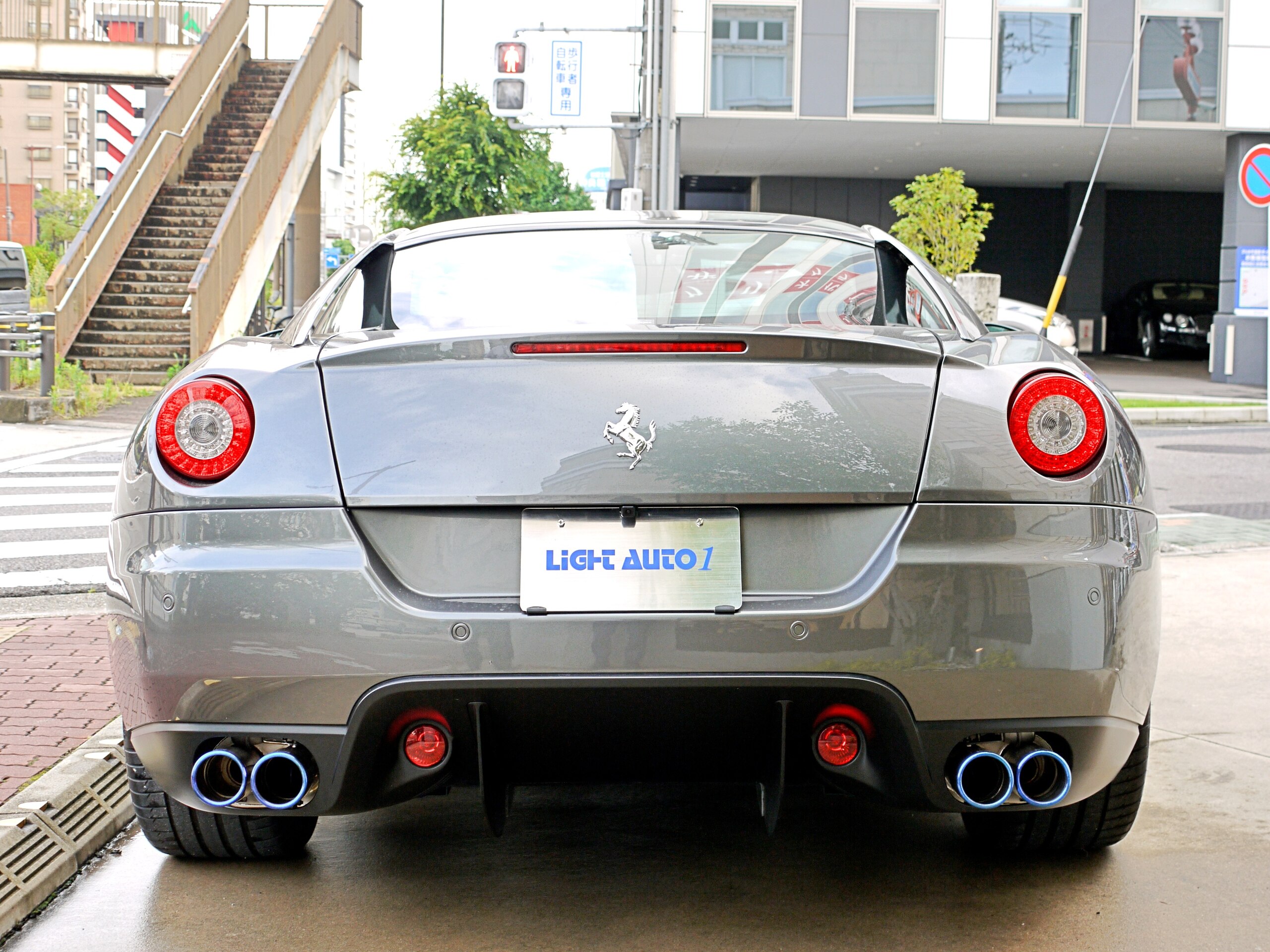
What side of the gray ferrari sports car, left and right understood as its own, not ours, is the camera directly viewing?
back

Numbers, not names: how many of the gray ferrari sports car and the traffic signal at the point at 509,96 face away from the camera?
1

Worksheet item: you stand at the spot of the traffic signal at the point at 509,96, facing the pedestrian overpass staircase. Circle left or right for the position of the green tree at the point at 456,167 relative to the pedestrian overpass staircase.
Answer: right

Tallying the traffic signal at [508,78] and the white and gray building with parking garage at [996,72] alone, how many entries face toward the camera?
2

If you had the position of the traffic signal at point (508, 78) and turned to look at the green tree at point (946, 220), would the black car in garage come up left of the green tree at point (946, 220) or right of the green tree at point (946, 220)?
left

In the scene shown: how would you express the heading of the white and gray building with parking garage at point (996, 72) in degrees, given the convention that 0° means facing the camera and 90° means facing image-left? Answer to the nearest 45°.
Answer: approximately 0°

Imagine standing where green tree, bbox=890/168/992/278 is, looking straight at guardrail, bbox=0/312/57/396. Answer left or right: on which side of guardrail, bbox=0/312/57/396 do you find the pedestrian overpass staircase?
right

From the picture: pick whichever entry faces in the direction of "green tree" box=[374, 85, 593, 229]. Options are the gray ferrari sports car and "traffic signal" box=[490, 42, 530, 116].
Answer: the gray ferrari sports car

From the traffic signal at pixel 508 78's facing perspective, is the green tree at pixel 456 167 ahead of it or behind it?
behind

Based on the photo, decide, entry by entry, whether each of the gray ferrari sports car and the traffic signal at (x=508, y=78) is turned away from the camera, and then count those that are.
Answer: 1

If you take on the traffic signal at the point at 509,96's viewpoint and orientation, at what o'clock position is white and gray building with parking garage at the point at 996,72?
The white and gray building with parking garage is roughly at 8 o'clock from the traffic signal.

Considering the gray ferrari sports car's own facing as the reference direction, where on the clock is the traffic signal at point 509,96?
The traffic signal is roughly at 12 o'clock from the gray ferrari sports car.

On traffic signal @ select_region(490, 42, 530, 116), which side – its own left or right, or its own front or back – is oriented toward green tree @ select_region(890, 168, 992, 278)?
left

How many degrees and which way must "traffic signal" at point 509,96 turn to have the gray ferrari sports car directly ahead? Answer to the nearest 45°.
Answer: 0° — it already faces it
